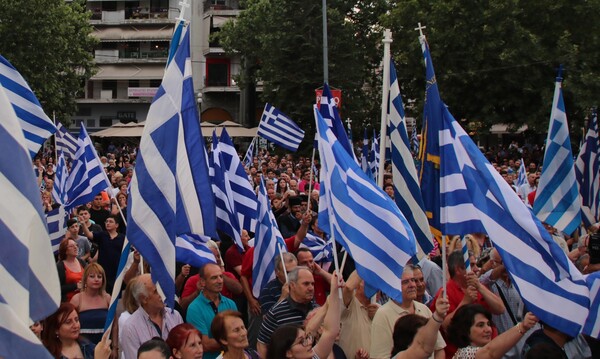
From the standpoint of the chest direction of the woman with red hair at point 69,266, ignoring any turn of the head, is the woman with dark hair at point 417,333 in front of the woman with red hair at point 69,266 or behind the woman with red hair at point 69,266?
in front

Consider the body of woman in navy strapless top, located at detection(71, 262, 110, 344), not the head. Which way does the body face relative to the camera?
toward the camera

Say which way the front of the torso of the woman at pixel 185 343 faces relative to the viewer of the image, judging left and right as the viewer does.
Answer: facing the viewer and to the right of the viewer

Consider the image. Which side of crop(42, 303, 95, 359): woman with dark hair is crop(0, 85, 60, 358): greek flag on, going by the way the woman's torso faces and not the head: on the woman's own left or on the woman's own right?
on the woman's own right

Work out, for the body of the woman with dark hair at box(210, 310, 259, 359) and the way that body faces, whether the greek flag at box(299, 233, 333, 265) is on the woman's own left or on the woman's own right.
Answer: on the woman's own left

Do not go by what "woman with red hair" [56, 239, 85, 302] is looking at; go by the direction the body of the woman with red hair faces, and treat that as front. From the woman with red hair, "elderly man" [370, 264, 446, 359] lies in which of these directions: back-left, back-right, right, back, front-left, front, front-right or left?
front

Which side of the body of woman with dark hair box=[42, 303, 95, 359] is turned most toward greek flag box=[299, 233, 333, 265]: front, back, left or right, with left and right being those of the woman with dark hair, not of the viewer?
left

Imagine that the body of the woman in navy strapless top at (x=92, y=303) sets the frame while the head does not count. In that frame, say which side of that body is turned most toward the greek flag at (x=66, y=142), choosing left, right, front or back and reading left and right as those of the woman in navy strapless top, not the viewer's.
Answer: back

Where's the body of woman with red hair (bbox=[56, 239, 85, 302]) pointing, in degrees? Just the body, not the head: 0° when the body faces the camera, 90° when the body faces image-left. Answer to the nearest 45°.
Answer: approximately 315°

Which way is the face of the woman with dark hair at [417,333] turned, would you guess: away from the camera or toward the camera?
away from the camera
